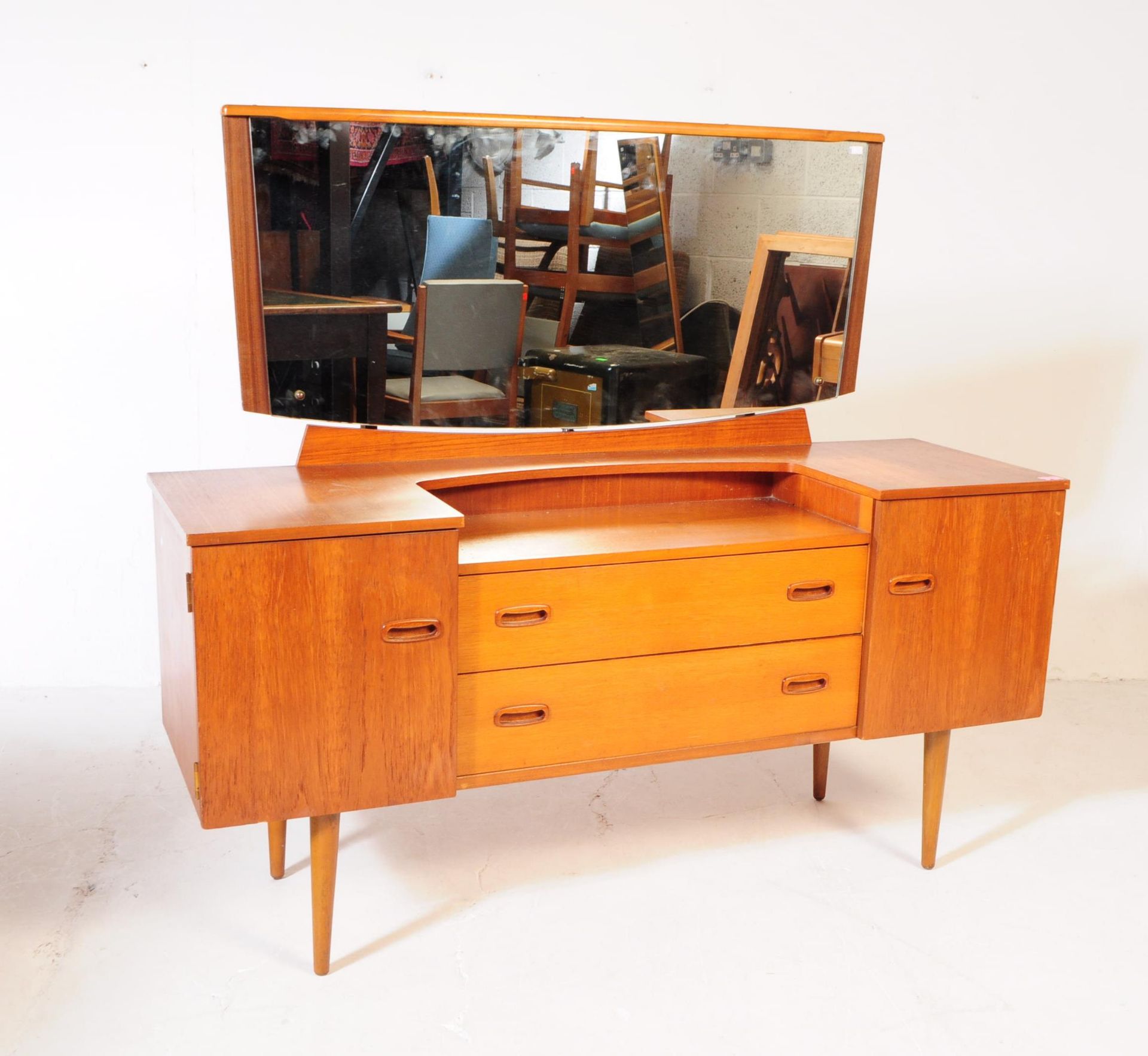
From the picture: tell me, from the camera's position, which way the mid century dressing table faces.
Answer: facing the viewer and to the right of the viewer
